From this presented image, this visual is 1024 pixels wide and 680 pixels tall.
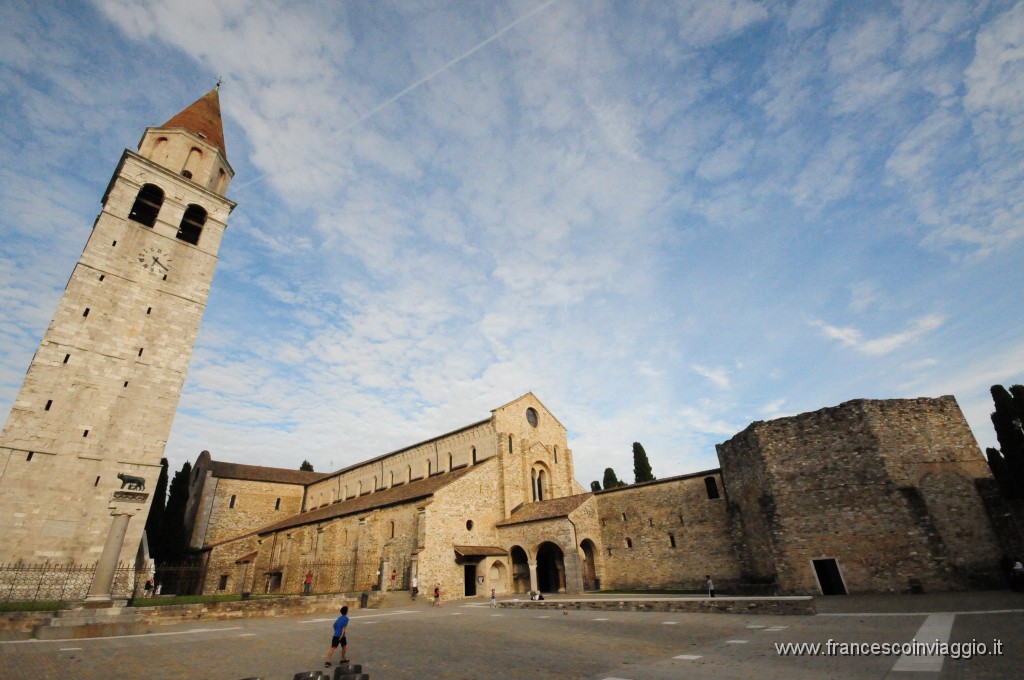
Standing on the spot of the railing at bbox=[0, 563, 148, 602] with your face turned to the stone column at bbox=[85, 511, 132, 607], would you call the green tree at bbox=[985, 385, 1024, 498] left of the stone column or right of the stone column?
left

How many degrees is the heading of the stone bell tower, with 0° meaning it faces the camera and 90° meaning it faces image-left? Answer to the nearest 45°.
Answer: approximately 0°

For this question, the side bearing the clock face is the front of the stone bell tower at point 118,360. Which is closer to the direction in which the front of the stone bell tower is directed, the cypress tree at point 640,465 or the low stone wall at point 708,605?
the low stone wall

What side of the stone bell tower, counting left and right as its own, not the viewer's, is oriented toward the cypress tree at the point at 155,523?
back

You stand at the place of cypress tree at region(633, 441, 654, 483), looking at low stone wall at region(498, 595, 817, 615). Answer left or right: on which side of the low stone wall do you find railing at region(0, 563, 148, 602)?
right

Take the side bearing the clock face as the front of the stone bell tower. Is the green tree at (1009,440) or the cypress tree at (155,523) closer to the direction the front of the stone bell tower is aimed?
the green tree

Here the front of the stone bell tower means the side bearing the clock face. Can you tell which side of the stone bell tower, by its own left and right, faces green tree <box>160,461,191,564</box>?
back

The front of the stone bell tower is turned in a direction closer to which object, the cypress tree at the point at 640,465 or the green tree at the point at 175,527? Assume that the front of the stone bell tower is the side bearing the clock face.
the cypress tree

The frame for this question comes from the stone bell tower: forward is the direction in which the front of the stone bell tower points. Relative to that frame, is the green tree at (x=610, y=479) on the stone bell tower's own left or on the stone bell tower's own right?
on the stone bell tower's own left

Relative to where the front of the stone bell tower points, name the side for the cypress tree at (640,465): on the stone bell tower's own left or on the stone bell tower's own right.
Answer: on the stone bell tower's own left
